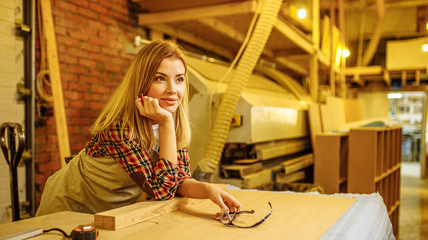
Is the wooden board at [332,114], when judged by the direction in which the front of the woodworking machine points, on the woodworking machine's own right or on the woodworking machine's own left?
on the woodworking machine's own left

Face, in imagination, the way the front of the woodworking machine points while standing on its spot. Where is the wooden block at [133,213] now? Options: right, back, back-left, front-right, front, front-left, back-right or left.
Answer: front-right

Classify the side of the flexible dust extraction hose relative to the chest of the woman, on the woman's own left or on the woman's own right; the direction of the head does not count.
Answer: on the woman's own left

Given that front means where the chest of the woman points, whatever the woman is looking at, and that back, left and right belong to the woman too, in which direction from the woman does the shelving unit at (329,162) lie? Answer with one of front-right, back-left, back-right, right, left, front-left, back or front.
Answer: left

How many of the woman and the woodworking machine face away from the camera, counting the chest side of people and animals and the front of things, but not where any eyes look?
0

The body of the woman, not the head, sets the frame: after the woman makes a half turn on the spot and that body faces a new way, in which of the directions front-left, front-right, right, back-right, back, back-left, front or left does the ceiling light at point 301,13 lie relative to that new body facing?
right

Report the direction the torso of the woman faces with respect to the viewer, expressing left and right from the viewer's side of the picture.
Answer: facing the viewer and to the right of the viewer

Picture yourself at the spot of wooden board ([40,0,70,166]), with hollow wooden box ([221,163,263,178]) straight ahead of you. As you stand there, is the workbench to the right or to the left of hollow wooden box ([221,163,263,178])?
right

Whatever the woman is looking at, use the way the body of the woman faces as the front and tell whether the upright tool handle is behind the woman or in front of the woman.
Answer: behind

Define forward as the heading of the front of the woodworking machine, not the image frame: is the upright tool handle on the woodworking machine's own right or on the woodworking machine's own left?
on the woodworking machine's own right

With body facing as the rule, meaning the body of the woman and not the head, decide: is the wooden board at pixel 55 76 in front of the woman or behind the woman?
behind

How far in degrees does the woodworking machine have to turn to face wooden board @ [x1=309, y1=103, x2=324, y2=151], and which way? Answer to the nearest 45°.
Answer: approximately 90° to its left

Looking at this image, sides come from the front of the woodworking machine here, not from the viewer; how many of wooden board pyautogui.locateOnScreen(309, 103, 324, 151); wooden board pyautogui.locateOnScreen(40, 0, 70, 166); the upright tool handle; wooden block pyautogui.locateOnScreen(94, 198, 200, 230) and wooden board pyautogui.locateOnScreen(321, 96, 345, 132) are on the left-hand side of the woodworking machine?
2

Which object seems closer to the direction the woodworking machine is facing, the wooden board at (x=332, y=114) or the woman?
the woman

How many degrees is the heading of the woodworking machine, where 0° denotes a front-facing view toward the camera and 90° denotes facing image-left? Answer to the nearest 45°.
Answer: approximately 315°

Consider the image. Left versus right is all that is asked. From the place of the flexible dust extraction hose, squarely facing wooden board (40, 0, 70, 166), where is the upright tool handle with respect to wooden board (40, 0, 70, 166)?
left
